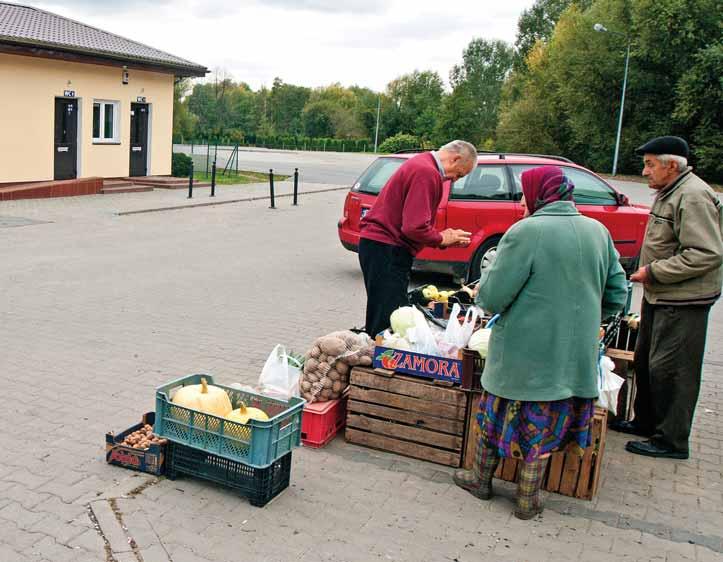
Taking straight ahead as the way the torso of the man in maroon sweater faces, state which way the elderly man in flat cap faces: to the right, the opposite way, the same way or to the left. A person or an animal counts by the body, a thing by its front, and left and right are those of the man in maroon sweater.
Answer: the opposite way

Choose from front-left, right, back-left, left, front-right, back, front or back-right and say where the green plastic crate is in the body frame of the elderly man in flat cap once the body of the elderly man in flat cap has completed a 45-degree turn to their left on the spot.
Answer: front

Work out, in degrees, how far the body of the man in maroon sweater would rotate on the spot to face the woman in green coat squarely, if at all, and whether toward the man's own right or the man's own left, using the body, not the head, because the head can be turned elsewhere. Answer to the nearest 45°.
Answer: approximately 45° to the man's own right

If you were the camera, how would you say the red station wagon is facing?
facing away from the viewer and to the right of the viewer

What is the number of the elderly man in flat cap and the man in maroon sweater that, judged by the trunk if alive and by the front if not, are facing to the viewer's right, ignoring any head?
1

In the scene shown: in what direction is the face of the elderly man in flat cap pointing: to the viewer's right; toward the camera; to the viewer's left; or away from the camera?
to the viewer's left

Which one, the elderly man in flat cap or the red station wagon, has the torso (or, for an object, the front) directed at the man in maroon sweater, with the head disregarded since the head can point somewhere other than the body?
the elderly man in flat cap

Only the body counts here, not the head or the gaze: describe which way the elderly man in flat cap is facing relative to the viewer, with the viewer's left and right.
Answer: facing to the left of the viewer

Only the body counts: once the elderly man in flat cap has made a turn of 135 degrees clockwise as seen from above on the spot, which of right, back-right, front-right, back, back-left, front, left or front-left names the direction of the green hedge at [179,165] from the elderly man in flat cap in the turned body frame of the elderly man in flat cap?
left

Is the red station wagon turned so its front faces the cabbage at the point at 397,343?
no

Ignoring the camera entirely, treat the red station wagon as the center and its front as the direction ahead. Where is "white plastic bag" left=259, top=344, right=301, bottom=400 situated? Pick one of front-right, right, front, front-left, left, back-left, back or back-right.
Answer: back-right

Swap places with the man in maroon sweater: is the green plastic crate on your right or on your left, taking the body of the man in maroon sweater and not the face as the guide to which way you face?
on your right

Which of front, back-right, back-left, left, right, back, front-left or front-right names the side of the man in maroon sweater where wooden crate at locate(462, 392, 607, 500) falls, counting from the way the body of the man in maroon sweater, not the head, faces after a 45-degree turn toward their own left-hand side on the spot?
right

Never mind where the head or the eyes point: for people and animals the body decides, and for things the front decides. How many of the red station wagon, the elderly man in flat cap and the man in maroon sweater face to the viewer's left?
1

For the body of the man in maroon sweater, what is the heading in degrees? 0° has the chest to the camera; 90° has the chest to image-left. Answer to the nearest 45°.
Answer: approximately 270°
